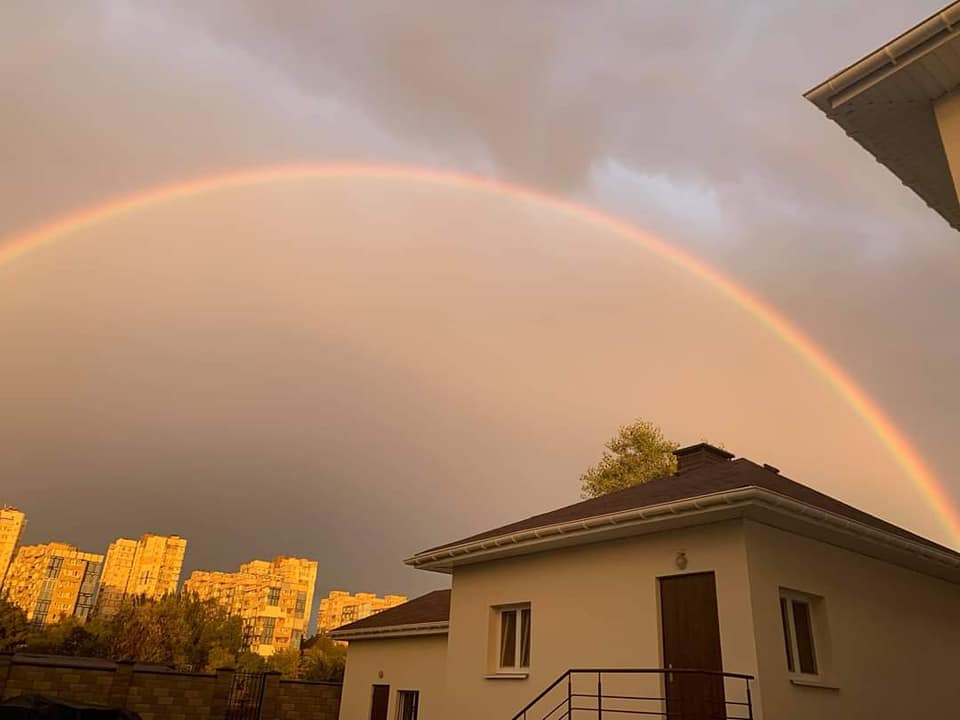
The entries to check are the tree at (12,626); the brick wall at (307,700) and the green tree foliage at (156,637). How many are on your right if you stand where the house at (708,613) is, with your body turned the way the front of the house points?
3

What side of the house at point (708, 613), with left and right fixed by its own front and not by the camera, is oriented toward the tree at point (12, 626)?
right

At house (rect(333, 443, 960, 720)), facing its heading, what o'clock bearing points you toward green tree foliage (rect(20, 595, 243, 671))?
The green tree foliage is roughly at 3 o'clock from the house.

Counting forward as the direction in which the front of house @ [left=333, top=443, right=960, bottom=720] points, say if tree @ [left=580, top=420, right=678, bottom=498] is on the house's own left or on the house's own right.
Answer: on the house's own right

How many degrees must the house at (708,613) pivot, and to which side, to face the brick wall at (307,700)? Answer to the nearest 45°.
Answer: approximately 90° to its right

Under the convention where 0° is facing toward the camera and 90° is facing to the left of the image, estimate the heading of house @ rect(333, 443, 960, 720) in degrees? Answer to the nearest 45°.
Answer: approximately 45°

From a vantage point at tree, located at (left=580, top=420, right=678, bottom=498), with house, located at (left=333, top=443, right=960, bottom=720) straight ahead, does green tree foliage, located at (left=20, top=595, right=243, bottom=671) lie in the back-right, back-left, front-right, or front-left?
back-right
